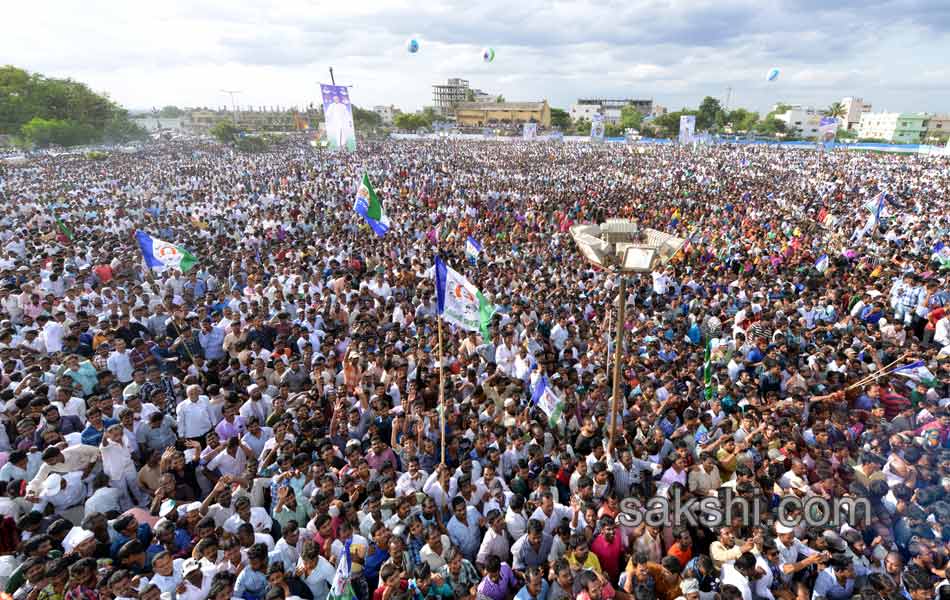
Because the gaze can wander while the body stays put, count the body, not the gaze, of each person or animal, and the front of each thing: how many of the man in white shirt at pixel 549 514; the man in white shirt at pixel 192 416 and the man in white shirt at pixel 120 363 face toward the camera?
3

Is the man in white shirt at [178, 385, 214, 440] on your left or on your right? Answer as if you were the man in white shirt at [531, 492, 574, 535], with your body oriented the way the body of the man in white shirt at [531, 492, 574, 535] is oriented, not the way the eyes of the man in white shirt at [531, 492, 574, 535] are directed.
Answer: on your right

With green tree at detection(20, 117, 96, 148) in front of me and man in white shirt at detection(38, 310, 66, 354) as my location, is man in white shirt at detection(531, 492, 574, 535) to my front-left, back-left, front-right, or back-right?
back-right

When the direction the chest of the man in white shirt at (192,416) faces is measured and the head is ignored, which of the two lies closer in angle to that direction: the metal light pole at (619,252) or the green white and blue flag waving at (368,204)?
the metal light pole

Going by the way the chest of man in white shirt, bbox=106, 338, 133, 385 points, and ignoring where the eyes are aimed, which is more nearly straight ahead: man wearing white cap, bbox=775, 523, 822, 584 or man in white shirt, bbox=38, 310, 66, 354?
the man wearing white cap

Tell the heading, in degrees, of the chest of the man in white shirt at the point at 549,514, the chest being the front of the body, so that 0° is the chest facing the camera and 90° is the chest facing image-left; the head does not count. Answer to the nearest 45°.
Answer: approximately 0°

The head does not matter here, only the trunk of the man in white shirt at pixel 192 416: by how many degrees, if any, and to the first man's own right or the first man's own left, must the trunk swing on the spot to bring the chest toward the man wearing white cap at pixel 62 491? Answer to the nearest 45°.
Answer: approximately 45° to the first man's own right

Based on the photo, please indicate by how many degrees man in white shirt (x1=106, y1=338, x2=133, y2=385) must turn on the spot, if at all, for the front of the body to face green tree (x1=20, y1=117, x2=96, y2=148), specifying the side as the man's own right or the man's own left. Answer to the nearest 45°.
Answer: approximately 180°

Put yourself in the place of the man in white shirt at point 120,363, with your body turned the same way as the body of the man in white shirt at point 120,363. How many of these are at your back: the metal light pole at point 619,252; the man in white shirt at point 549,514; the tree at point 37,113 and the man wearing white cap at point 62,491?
1

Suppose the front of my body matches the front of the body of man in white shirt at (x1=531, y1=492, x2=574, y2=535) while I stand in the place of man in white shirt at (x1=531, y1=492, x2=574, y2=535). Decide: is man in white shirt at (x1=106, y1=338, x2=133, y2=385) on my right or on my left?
on my right

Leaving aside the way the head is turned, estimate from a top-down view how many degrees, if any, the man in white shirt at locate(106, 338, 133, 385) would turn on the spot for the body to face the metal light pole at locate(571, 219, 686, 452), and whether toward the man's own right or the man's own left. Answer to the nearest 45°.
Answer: approximately 45° to the man's own left

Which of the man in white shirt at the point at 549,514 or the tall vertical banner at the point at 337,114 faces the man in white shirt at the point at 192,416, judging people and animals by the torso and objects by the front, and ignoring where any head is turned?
the tall vertical banner
